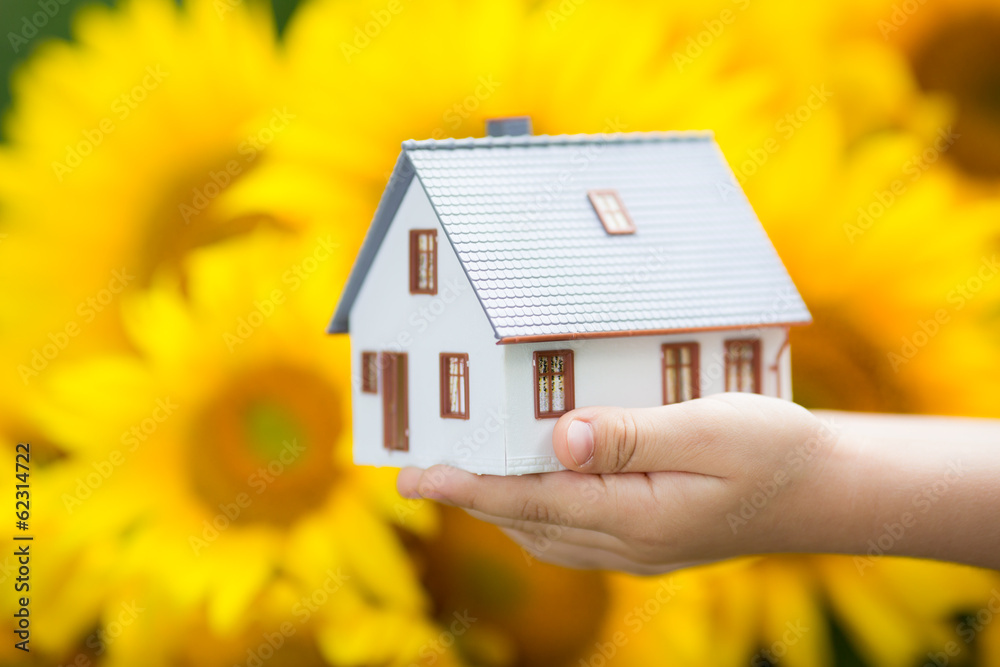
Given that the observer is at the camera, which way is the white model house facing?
facing the viewer and to the left of the viewer

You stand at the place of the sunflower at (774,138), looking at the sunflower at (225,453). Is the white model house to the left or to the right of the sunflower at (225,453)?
left

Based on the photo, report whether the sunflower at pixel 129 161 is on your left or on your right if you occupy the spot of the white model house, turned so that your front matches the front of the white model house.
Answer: on your right

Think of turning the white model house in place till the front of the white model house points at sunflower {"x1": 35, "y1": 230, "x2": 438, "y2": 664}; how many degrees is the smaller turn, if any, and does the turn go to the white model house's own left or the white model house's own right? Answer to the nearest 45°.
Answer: approximately 90° to the white model house's own right

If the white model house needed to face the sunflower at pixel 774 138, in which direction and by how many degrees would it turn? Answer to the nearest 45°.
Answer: approximately 180°
